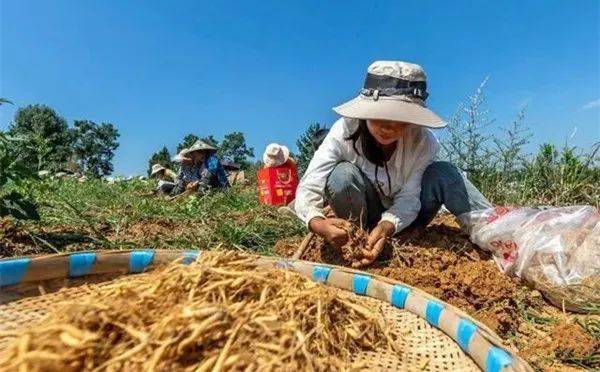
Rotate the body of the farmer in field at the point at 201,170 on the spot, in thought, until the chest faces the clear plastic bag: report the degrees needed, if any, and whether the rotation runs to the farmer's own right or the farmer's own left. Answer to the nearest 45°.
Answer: approximately 45° to the farmer's own left

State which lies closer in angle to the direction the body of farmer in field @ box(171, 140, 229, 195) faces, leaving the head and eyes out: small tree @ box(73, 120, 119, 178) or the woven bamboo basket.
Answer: the woven bamboo basket

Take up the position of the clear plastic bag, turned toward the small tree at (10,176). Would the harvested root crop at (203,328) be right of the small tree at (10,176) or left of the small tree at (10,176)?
left

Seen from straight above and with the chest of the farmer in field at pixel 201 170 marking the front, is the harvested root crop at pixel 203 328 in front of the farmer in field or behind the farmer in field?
in front

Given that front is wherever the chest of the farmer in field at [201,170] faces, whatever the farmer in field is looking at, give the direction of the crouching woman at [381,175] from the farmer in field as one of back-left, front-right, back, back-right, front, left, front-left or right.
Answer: front-left

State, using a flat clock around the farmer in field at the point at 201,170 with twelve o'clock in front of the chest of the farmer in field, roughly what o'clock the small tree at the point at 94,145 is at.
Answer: The small tree is roughly at 4 o'clock from the farmer in field.
